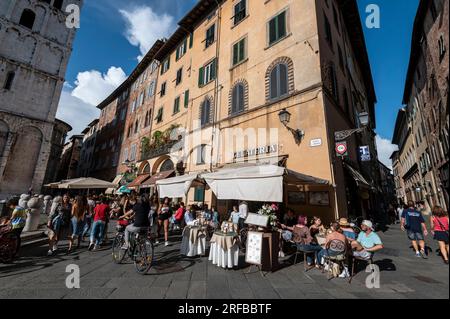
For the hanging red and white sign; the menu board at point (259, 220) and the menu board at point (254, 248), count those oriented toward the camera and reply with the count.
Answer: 3

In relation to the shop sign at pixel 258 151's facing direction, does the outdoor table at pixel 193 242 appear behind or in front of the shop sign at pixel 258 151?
in front

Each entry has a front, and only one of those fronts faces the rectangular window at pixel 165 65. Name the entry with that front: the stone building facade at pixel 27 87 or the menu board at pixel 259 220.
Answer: the stone building facade

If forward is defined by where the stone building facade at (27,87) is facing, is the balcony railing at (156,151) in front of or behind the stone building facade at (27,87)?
in front

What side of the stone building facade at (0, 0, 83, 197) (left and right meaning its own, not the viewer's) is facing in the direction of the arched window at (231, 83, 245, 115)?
front

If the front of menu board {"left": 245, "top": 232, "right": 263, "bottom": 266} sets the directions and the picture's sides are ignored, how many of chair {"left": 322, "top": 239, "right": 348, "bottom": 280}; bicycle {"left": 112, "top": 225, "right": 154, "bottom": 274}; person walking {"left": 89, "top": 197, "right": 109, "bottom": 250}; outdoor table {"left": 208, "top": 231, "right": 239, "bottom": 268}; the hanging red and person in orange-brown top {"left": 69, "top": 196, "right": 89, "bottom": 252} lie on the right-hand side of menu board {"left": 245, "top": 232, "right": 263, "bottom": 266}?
4

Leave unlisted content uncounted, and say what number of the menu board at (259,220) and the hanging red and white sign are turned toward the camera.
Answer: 2

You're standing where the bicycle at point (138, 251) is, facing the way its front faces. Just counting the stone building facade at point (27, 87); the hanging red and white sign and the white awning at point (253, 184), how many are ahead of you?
1

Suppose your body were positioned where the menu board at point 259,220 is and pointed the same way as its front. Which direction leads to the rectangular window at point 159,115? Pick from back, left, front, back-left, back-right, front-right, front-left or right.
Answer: back-right

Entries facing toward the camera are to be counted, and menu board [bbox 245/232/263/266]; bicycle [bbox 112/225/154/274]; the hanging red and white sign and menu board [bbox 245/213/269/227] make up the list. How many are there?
3

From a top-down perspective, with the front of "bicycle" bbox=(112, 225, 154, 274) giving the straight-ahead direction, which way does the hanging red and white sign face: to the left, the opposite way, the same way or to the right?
to the left
